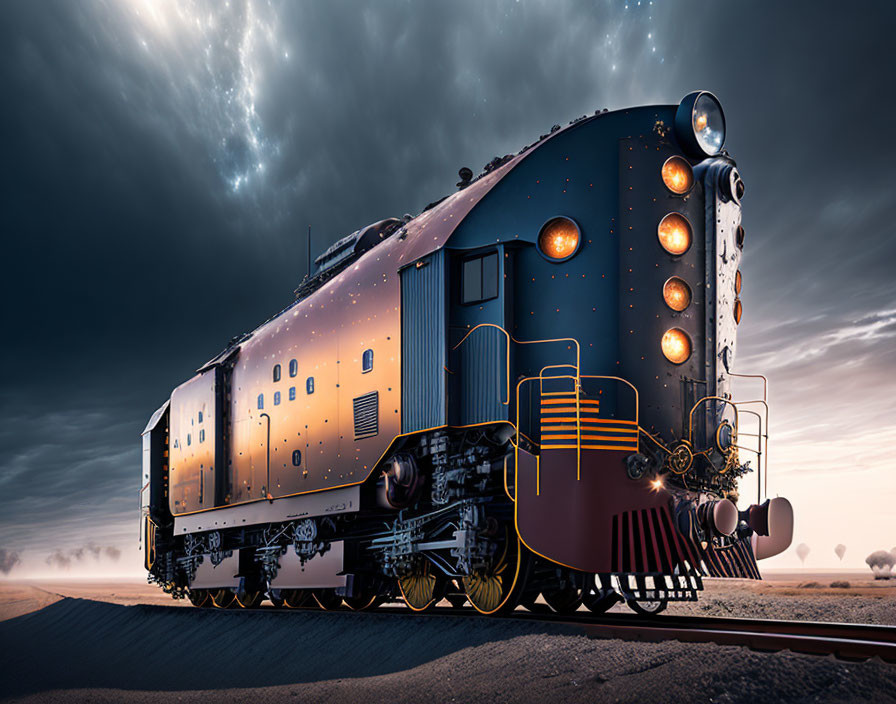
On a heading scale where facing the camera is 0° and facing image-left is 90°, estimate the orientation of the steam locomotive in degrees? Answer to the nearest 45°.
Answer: approximately 315°
